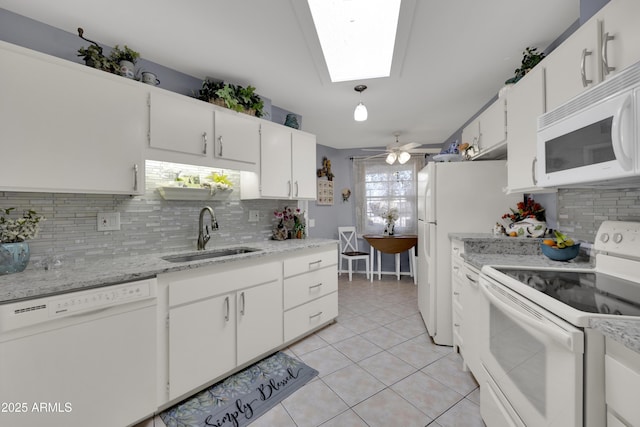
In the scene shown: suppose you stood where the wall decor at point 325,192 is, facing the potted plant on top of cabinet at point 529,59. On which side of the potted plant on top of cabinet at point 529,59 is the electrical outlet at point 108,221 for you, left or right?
right

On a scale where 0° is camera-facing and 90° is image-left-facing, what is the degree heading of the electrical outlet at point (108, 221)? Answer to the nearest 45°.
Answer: approximately 0°

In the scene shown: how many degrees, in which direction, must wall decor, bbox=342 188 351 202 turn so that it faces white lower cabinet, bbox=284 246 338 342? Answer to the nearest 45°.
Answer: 0° — it already faces it

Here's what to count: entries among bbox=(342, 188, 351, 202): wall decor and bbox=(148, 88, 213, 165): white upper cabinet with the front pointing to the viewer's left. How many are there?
0

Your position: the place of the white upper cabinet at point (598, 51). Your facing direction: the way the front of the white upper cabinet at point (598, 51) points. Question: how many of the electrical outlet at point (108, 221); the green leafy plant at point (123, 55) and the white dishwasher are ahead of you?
3

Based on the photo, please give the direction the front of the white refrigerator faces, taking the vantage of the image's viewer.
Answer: facing to the left of the viewer

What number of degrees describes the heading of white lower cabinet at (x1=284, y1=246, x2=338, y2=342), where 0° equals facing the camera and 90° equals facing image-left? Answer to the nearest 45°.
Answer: approximately 315°

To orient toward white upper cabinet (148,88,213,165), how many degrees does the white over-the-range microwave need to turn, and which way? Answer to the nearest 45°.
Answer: approximately 45° to its right

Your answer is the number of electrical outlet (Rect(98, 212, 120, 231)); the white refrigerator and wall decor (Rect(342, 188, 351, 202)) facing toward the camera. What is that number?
2
